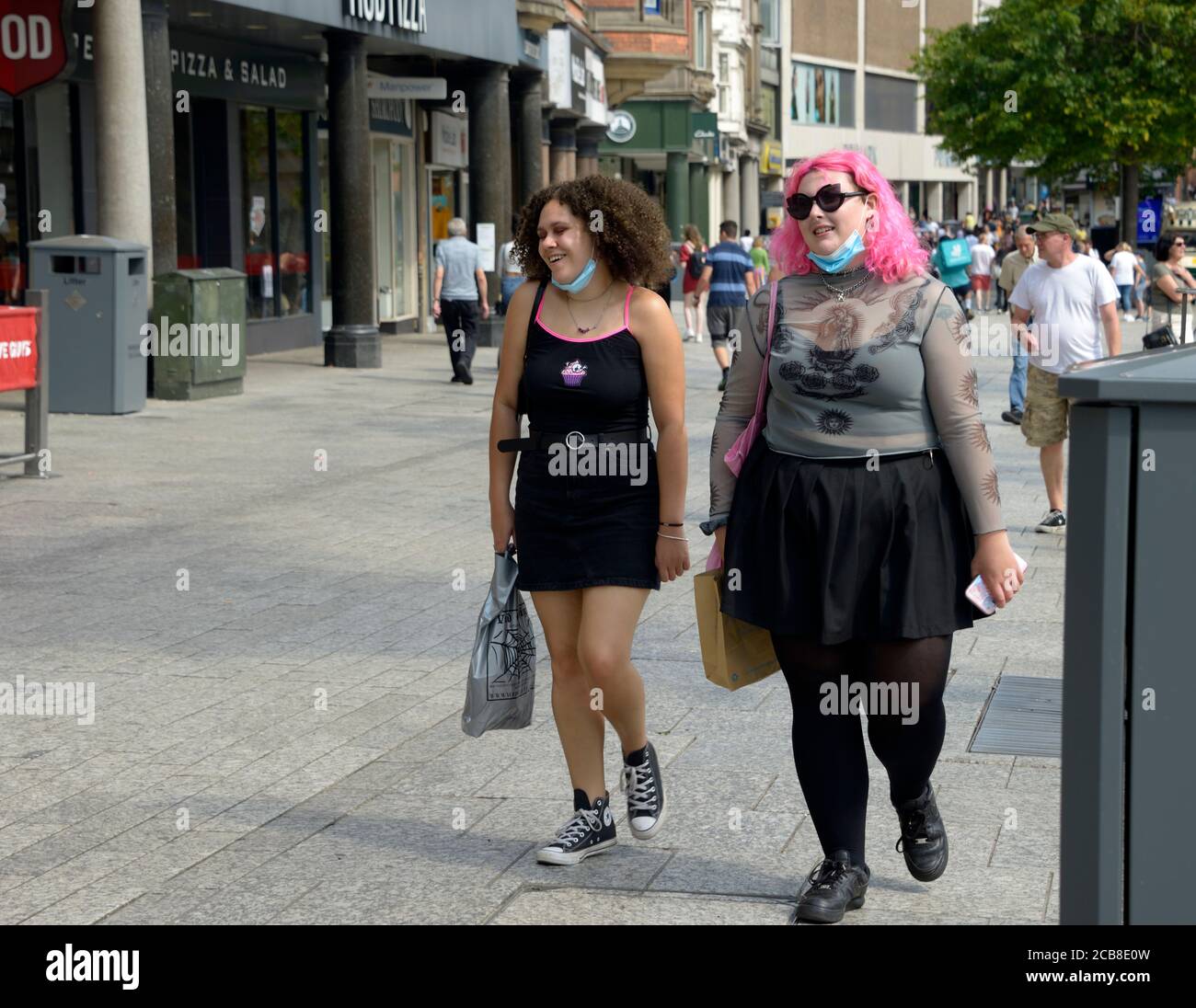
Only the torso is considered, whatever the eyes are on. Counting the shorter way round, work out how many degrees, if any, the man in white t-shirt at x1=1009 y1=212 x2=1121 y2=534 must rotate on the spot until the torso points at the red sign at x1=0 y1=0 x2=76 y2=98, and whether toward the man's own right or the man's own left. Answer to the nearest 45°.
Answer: approximately 90° to the man's own right

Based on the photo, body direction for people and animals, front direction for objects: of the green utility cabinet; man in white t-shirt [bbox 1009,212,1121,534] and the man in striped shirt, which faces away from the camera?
the man in striped shirt

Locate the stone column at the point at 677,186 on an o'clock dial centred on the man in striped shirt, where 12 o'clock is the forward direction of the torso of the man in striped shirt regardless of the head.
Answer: The stone column is roughly at 12 o'clock from the man in striped shirt.

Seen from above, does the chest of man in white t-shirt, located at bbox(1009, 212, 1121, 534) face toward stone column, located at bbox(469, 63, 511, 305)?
no

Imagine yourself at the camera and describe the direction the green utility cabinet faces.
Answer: facing the viewer and to the right of the viewer

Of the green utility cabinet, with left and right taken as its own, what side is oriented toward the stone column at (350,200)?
left

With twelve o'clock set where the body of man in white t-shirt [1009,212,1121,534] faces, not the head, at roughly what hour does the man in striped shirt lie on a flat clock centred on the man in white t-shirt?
The man in striped shirt is roughly at 4 o'clock from the man in white t-shirt.

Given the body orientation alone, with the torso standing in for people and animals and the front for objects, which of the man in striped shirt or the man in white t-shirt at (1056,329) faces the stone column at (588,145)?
the man in striped shirt

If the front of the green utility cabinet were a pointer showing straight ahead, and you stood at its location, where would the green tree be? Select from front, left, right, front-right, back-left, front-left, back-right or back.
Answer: left

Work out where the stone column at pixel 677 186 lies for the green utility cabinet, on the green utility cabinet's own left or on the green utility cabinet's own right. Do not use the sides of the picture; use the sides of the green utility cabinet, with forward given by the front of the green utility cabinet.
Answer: on the green utility cabinet's own left

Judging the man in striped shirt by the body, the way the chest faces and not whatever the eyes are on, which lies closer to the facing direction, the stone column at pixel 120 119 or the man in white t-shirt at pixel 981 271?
the man in white t-shirt

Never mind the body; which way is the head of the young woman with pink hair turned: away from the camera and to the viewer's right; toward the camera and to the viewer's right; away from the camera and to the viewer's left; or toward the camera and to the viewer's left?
toward the camera and to the viewer's left

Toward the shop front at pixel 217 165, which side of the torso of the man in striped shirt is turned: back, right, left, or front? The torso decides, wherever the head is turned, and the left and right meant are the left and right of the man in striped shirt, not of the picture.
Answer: left

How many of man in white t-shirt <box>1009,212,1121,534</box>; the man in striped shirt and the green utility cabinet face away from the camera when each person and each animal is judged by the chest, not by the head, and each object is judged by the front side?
1

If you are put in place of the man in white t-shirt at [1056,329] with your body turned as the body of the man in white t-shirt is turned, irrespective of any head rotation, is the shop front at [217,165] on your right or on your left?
on your right

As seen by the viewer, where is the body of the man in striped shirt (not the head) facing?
away from the camera
